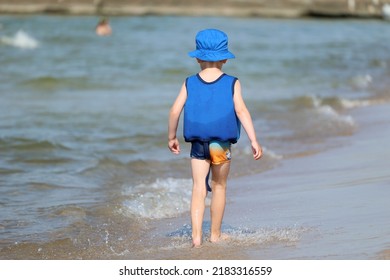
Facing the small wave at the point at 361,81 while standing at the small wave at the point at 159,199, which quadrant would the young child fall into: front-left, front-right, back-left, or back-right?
back-right

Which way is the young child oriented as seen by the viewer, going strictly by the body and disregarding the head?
away from the camera

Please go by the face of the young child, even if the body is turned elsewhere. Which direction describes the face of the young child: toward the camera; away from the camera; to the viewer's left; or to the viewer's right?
away from the camera

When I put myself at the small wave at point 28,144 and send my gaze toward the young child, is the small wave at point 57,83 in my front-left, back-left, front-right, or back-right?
back-left

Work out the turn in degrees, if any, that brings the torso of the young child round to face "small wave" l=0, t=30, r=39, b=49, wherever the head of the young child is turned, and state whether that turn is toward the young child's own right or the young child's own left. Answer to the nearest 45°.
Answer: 0° — they already face it

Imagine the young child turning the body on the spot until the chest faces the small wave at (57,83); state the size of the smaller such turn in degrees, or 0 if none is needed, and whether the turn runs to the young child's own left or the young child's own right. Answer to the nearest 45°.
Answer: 0° — they already face it
